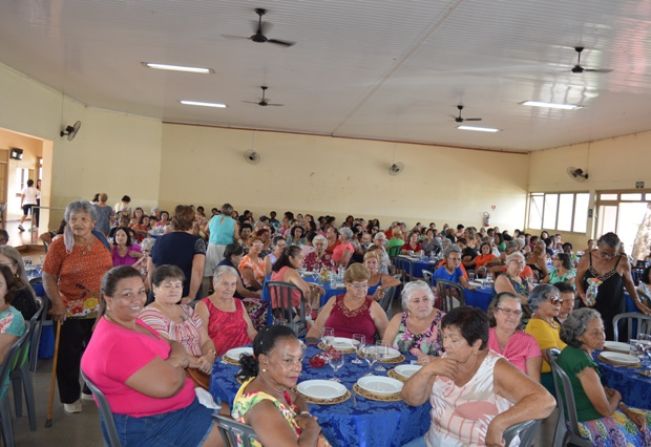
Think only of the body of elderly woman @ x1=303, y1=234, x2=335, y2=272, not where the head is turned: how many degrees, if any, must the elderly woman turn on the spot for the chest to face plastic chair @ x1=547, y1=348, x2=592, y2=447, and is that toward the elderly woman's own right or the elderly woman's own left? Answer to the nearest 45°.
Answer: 0° — they already face it

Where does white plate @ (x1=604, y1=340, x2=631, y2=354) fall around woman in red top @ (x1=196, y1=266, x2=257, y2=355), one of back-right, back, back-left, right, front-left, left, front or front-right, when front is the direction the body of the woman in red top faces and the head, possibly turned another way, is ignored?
front-left

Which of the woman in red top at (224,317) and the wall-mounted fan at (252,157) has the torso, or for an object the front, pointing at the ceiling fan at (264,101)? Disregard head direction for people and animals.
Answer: the wall-mounted fan

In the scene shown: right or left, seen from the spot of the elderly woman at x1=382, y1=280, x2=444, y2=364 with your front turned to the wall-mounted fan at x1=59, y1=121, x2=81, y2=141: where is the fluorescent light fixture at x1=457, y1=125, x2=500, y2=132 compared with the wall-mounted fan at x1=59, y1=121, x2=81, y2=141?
right

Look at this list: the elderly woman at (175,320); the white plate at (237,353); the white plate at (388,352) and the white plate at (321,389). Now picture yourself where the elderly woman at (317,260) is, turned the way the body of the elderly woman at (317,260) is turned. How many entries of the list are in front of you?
4

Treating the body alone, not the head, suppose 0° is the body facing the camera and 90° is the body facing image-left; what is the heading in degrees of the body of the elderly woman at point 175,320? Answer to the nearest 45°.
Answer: approximately 315°

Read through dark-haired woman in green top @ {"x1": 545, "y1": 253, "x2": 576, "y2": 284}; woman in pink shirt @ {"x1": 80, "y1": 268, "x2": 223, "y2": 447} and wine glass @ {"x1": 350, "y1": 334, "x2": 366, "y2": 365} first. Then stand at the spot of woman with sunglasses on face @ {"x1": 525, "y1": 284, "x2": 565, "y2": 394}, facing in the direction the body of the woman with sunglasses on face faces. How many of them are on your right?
2

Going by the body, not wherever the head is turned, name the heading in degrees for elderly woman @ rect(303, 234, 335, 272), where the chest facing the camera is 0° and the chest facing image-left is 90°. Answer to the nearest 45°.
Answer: approximately 0°

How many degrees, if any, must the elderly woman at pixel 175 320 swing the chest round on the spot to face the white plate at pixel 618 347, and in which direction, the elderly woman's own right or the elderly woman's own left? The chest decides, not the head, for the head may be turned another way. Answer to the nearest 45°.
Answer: approximately 45° to the elderly woman's own left
